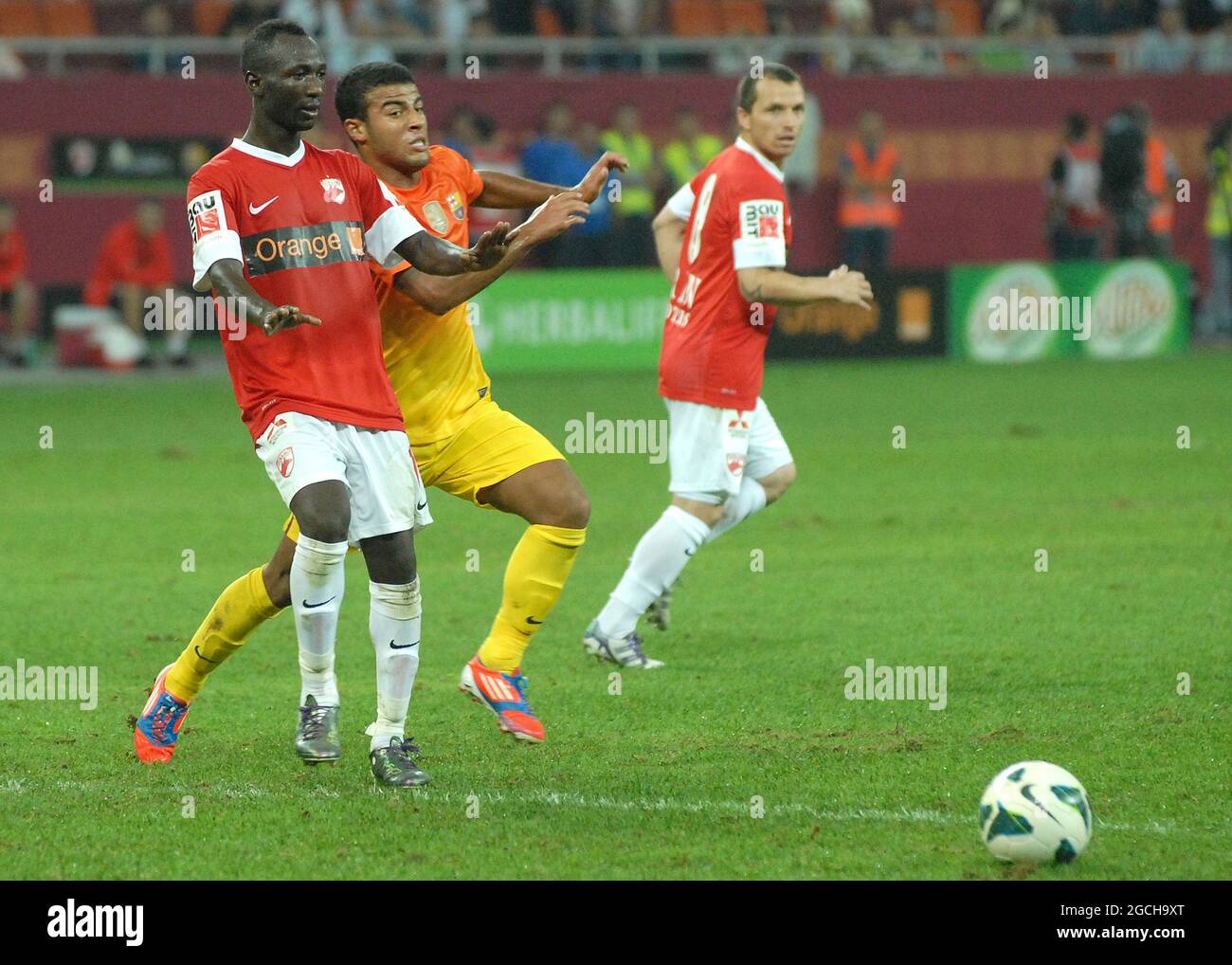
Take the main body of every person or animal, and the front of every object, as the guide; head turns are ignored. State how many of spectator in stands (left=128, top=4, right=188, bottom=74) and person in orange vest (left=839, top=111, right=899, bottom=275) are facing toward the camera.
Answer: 2

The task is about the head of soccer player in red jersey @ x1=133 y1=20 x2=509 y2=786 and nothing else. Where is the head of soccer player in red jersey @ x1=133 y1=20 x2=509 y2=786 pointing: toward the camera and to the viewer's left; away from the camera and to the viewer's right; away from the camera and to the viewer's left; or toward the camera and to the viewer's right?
toward the camera and to the viewer's right

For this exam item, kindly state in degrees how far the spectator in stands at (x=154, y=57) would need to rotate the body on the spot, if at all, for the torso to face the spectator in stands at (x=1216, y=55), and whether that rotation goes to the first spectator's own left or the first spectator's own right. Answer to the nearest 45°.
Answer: approximately 90° to the first spectator's own left

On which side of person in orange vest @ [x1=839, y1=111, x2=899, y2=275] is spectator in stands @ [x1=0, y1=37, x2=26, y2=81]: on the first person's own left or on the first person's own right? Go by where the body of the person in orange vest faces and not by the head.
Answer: on the first person's own right

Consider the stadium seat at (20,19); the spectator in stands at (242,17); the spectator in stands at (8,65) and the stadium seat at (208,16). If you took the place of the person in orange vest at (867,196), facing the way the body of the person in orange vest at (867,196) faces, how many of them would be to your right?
4

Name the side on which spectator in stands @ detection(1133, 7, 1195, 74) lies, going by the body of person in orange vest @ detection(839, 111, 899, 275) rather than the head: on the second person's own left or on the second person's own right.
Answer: on the second person's own left

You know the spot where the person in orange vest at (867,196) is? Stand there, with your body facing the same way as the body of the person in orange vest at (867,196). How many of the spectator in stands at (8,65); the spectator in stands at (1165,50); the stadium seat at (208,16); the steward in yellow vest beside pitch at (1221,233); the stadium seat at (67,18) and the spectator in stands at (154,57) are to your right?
4

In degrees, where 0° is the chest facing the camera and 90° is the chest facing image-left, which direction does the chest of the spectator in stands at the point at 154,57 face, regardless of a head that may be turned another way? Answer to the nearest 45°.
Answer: approximately 0°

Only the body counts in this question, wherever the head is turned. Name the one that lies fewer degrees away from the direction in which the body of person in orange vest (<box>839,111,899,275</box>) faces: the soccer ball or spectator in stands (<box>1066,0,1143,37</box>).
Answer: the soccer ball

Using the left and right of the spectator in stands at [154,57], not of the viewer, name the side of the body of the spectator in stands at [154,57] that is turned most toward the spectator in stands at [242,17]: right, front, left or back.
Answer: left

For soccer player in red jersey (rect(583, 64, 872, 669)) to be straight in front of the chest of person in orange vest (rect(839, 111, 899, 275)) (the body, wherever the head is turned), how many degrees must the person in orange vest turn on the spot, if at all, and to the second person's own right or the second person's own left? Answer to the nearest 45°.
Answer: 0° — they already face them

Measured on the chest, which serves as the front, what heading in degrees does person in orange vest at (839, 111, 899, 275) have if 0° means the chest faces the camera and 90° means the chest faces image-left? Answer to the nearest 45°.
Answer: approximately 0°
